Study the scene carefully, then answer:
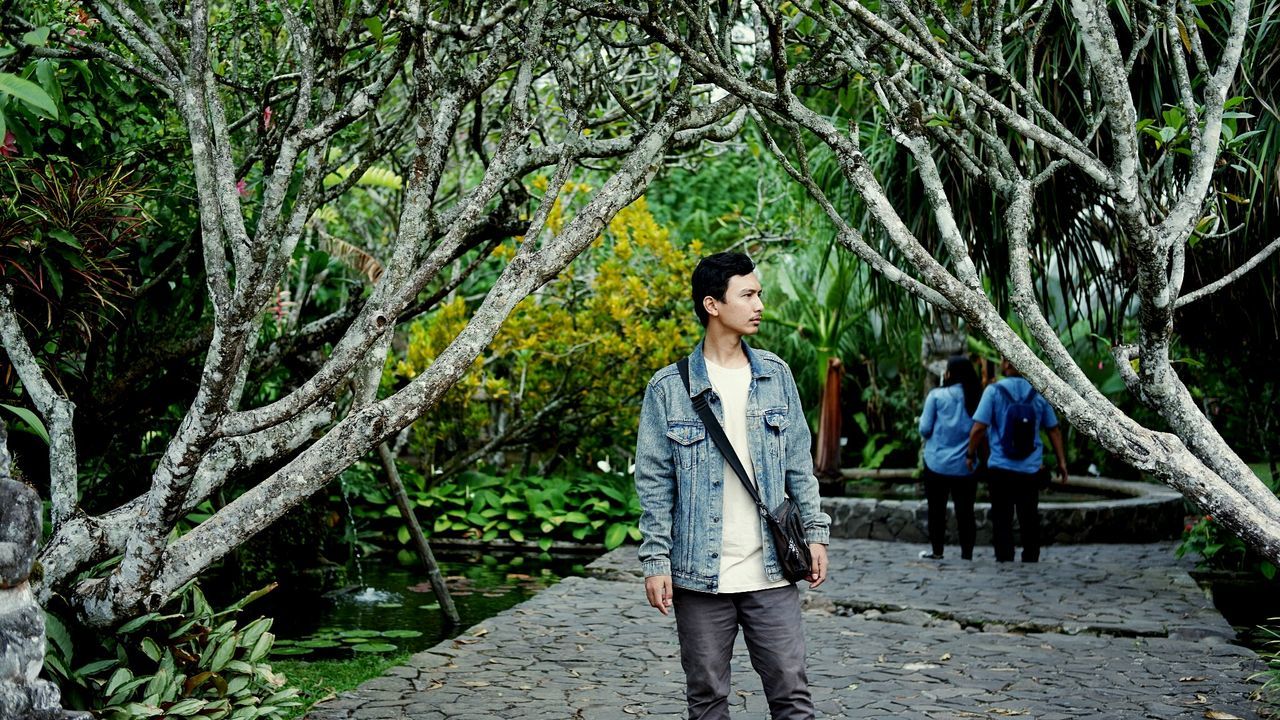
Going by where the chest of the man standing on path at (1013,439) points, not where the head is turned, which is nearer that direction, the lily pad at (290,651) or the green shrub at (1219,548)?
the green shrub

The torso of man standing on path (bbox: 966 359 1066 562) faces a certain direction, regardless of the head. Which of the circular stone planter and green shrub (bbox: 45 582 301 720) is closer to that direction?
the circular stone planter

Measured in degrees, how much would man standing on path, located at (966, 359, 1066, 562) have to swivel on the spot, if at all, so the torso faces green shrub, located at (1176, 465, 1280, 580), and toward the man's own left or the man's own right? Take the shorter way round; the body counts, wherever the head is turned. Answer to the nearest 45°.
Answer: approximately 90° to the man's own right

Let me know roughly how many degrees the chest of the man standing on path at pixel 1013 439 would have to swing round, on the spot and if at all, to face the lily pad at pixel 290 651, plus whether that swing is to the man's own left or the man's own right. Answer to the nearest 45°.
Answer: approximately 135° to the man's own left

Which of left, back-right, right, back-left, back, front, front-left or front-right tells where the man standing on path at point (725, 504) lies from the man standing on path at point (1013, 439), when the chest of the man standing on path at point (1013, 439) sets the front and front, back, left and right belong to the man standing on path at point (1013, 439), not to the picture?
back

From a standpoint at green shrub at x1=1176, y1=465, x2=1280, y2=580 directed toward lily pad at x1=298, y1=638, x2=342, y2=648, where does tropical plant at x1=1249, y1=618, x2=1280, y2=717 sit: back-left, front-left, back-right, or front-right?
front-left

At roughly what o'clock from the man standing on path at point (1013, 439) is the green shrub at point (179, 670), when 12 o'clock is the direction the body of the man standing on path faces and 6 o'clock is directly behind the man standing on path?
The green shrub is roughly at 7 o'clock from the man standing on path.

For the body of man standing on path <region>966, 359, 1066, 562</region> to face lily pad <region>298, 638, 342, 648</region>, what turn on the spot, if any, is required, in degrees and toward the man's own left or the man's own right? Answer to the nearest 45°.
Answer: approximately 135° to the man's own left

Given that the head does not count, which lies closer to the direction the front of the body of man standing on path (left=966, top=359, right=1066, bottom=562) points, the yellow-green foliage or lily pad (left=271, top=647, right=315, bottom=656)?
the yellow-green foliage

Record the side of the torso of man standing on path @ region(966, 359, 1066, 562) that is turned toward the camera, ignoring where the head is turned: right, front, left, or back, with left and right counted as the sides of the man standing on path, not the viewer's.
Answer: back

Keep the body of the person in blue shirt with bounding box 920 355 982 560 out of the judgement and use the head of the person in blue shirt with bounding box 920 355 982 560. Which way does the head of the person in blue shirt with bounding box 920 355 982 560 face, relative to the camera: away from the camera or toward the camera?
away from the camera

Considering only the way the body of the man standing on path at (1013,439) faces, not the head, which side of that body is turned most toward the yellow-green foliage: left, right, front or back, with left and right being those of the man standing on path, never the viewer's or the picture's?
left

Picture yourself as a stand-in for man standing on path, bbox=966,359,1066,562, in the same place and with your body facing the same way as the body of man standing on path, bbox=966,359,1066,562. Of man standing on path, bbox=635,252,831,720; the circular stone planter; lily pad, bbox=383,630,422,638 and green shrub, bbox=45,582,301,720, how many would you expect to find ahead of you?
1

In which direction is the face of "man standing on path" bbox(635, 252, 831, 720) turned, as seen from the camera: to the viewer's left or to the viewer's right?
to the viewer's right
